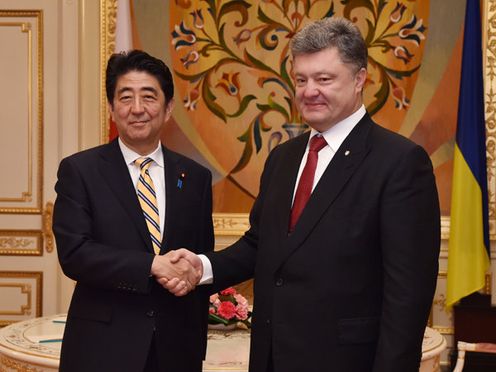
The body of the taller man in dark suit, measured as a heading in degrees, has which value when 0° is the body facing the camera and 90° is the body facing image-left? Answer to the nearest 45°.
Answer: approximately 45°

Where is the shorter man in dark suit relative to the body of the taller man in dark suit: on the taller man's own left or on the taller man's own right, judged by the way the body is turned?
on the taller man's own right

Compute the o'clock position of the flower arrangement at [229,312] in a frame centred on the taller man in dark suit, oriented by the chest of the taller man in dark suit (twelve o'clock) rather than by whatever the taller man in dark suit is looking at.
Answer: The flower arrangement is roughly at 4 o'clock from the taller man in dark suit.

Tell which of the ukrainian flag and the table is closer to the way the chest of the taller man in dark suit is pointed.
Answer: the table
